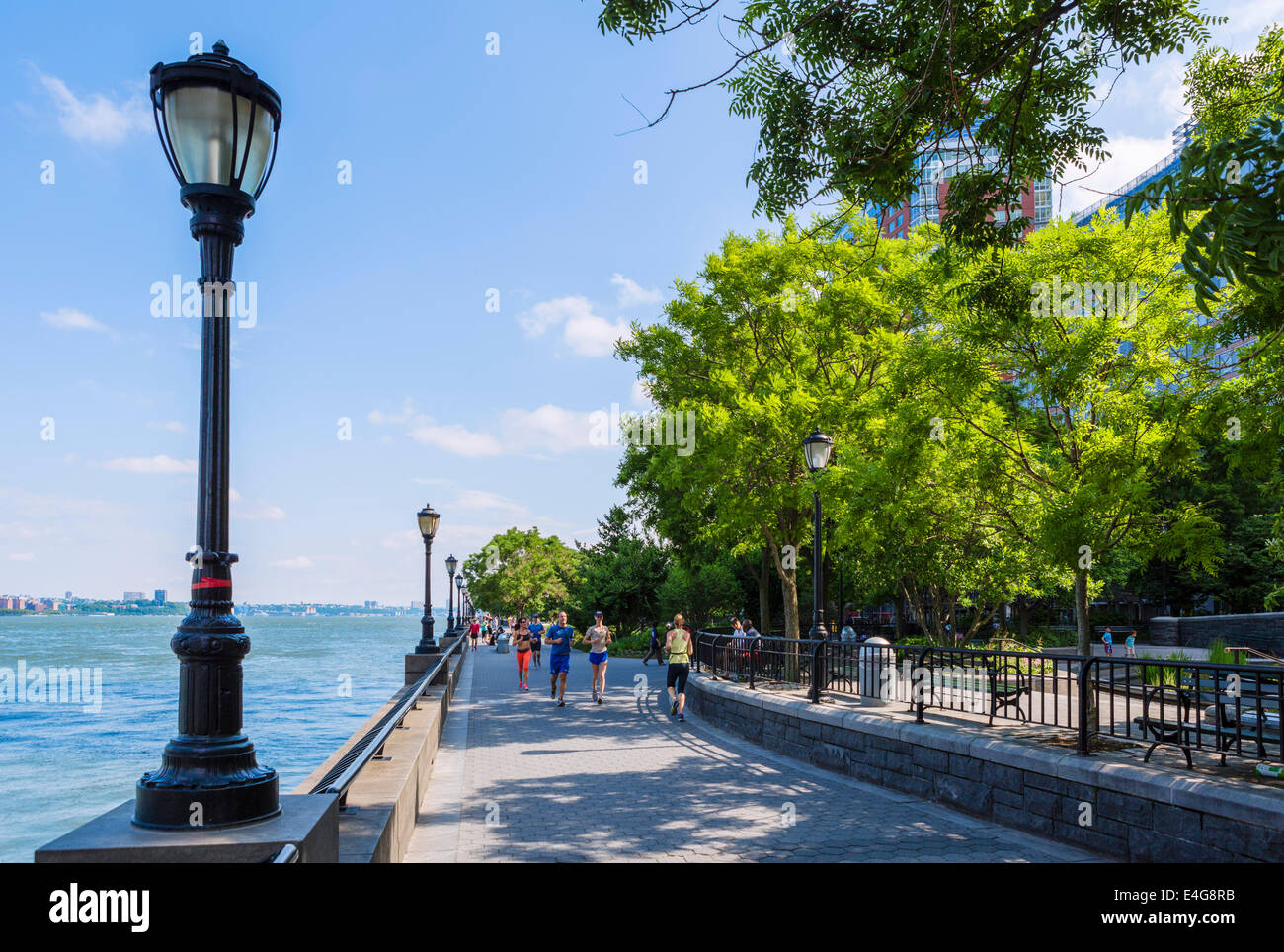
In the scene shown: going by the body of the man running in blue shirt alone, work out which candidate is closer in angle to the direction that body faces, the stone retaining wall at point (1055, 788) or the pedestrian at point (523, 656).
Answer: the stone retaining wall

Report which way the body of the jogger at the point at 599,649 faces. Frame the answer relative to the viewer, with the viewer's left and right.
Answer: facing the viewer

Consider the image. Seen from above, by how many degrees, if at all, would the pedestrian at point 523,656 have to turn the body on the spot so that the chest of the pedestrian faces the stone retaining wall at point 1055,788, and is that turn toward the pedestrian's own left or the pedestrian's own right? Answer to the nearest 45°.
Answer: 0° — they already face it

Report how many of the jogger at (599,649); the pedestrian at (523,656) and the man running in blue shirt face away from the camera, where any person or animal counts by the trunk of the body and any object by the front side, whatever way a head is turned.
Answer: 0

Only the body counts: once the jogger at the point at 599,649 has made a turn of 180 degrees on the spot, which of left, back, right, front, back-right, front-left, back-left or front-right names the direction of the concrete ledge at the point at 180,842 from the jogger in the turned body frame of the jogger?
back

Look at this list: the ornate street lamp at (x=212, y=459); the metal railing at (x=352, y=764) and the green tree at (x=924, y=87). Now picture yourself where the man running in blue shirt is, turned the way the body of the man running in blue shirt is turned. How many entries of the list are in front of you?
3

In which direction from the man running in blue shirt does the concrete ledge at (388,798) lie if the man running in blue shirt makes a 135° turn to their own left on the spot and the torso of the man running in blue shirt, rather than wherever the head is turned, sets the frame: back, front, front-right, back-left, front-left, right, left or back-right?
back-right

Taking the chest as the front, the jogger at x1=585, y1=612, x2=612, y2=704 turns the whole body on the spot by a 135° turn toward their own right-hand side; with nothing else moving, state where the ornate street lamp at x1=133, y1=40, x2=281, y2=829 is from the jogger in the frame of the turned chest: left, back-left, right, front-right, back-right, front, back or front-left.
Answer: back-left

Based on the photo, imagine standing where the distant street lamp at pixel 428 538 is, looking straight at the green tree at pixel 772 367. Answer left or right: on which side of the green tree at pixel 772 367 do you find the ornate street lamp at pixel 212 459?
right

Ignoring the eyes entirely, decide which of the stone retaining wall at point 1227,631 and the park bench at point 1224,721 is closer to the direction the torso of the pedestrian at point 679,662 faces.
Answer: the stone retaining wall

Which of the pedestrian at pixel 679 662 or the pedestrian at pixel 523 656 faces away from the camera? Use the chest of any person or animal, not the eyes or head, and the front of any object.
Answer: the pedestrian at pixel 679 662

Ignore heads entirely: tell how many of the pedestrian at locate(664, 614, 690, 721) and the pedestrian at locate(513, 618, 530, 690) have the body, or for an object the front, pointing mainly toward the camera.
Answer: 1

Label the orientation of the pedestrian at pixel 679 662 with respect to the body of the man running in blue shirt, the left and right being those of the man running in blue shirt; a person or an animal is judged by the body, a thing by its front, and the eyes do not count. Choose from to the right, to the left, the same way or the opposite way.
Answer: the opposite way

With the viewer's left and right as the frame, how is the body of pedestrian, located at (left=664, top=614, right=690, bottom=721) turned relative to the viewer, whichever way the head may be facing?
facing away from the viewer
